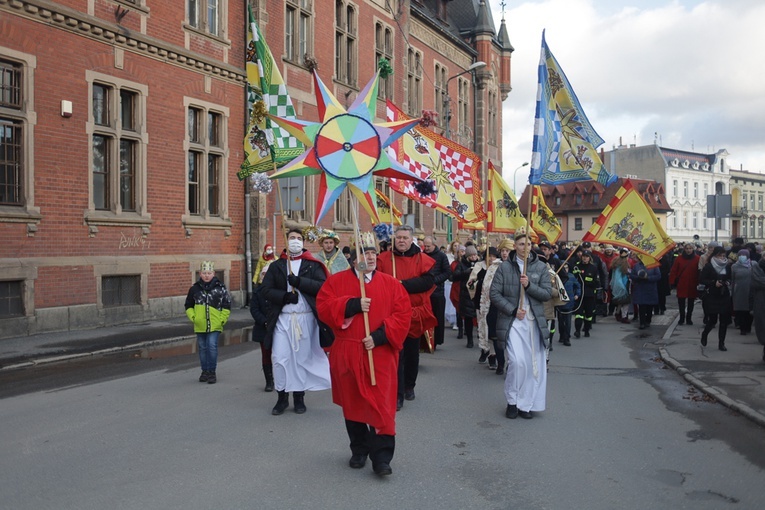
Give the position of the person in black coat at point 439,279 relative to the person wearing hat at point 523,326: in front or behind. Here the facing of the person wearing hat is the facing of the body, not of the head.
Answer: behind

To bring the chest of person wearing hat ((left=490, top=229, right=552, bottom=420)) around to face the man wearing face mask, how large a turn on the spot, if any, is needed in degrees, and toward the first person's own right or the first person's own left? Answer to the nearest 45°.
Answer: approximately 90° to the first person's own right

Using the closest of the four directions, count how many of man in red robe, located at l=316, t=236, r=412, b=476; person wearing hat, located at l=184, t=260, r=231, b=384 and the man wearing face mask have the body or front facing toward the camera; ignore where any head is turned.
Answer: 3

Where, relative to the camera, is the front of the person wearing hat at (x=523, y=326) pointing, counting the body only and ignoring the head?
toward the camera

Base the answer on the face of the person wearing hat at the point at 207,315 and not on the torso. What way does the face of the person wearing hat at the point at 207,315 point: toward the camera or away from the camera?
toward the camera

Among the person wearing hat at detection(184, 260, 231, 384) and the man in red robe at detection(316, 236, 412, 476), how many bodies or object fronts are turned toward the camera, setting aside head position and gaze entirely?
2

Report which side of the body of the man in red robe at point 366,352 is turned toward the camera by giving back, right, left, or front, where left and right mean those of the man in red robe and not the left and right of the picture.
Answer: front

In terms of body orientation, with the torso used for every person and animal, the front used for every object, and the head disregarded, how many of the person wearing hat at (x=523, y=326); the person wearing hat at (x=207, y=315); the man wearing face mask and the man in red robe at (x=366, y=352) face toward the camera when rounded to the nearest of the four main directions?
4

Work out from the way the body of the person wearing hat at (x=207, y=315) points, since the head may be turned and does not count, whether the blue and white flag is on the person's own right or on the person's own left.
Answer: on the person's own left

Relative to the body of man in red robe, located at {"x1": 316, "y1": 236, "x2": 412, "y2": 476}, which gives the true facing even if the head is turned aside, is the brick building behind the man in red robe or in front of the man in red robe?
behind

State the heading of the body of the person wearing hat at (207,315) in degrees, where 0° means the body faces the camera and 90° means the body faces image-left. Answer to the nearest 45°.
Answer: approximately 0°

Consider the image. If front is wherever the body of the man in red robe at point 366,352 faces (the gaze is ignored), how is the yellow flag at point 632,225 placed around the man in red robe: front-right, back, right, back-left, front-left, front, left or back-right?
back-left

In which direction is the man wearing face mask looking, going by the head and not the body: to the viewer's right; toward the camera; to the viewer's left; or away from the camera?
toward the camera

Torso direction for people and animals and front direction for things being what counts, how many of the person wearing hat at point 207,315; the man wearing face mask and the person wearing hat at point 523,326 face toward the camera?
3

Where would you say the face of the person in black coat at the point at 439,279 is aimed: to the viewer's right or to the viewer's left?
to the viewer's left
